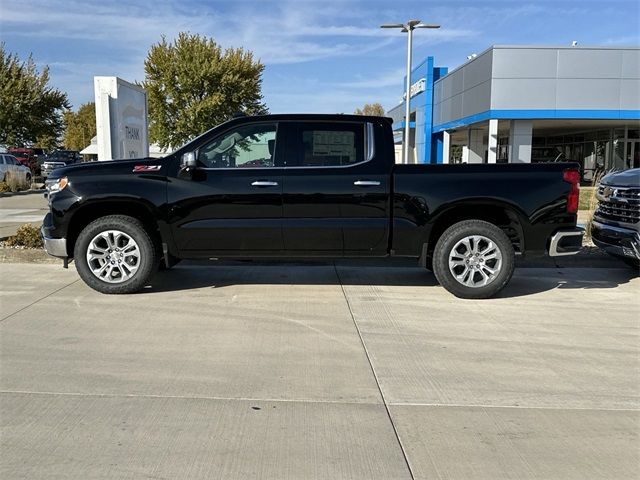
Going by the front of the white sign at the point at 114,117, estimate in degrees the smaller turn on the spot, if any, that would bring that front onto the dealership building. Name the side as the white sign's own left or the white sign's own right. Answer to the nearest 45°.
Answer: approximately 90° to the white sign's own left

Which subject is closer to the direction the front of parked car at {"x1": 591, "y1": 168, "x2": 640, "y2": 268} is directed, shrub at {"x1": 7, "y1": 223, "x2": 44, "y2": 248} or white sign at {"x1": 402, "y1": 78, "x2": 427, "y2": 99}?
the shrub

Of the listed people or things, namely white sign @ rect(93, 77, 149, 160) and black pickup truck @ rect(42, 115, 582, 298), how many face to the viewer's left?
1

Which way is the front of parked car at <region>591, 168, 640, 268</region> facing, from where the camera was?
facing the viewer and to the left of the viewer

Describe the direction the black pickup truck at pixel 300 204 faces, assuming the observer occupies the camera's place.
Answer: facing to the left of the viewer

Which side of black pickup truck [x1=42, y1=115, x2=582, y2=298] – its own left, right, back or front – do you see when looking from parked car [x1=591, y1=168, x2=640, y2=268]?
back

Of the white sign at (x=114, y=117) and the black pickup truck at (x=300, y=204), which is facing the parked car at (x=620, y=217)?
the white sign

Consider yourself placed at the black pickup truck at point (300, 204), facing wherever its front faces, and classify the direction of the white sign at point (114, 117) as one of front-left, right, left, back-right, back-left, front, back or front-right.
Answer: front-right

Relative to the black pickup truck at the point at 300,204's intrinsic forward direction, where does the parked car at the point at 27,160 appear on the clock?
The parked car is roughly at 2 o'clock from the black pickup truck.
